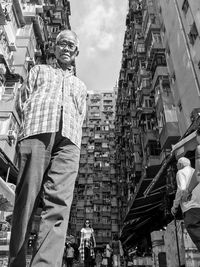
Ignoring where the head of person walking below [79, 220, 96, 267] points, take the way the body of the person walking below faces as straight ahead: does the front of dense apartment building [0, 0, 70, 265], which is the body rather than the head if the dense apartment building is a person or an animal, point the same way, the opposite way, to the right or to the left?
to the left

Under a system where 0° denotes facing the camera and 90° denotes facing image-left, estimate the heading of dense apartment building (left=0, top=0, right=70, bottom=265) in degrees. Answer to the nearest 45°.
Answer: approximately 270°

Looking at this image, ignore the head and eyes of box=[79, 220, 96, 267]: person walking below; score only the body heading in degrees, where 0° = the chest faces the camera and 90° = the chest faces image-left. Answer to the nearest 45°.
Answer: approximately 0°
